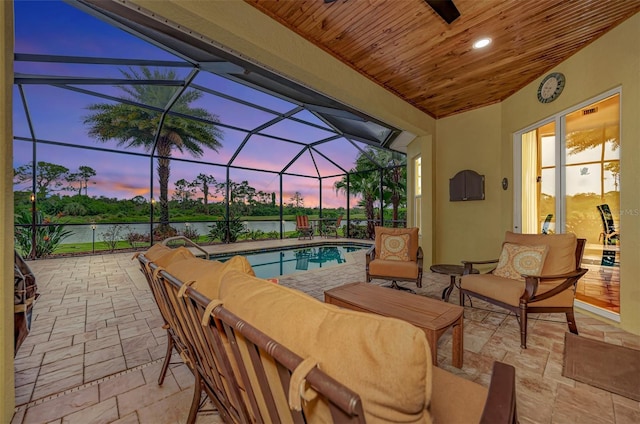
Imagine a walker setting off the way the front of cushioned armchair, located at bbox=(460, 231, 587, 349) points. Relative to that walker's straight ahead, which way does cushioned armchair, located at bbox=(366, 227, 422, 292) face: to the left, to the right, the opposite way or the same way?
to the left

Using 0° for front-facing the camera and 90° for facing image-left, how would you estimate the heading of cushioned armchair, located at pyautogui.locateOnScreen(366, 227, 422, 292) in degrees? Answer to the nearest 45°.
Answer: approximately 0°

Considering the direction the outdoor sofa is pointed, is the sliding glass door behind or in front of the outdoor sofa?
in front

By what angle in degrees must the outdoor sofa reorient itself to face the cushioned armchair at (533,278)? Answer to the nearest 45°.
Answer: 0° — it already faces it

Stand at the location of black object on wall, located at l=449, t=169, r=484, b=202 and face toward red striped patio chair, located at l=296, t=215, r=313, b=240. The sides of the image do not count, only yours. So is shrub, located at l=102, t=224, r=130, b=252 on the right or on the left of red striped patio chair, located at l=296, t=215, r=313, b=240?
left

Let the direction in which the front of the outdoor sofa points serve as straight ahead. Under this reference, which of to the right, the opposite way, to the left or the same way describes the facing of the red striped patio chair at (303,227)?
to the right

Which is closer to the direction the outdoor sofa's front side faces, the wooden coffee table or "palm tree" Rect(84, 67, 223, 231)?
the wooden coffee table

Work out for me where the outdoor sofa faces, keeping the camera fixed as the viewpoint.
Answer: facing away from the viewer and to the right of the viewer

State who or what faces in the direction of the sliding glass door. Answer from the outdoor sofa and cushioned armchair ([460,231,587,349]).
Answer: the outdoor sofa

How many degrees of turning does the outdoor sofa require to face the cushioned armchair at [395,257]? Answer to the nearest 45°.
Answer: approximately 45° to its left

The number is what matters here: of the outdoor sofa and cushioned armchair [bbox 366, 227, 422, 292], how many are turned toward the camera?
1
